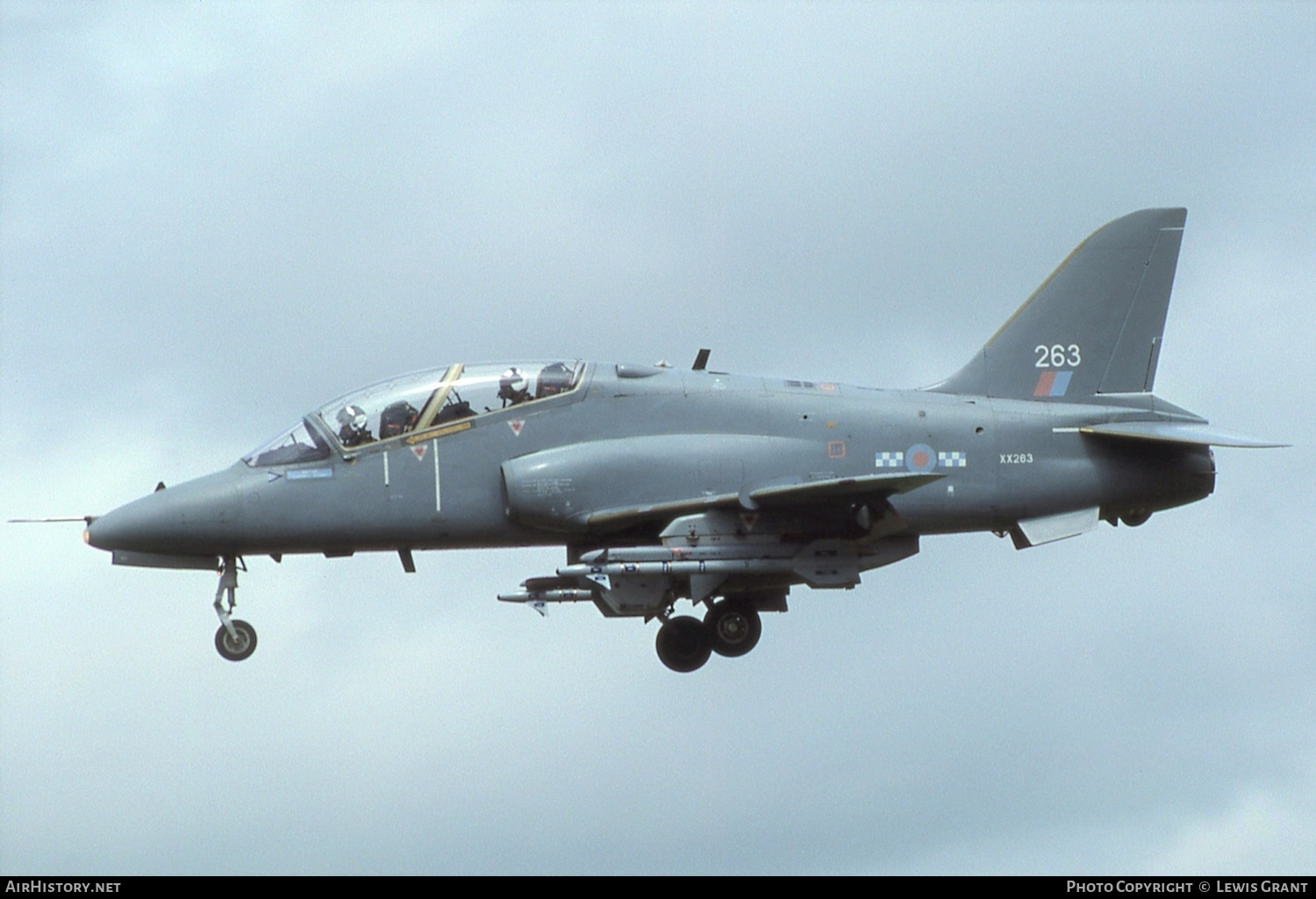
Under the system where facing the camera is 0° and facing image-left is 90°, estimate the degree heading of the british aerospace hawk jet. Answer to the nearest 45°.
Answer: approximately 90°
